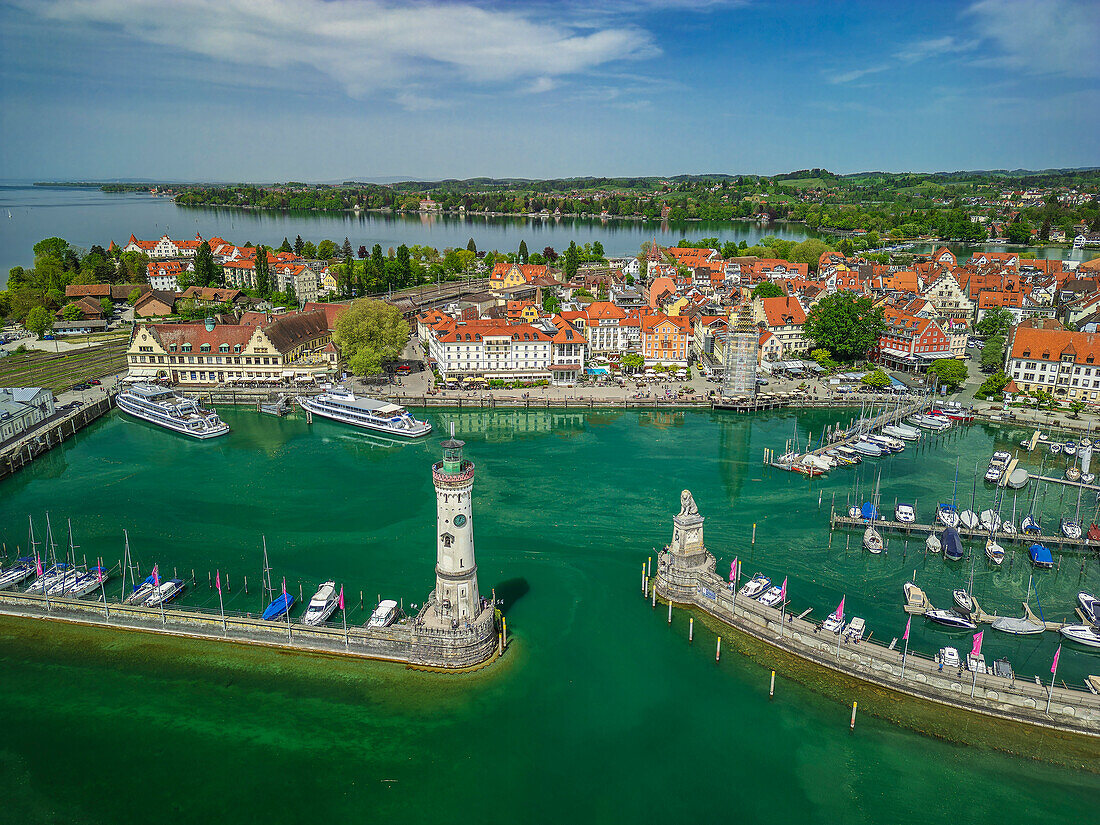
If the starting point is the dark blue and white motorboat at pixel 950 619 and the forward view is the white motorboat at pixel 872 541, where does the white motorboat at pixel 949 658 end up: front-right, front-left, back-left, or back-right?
back-left

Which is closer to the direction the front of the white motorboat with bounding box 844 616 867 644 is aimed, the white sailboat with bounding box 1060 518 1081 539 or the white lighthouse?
the white sailboat

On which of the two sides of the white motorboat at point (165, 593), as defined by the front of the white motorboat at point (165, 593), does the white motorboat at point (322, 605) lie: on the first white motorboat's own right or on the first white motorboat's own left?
on the first white motorboat's own right

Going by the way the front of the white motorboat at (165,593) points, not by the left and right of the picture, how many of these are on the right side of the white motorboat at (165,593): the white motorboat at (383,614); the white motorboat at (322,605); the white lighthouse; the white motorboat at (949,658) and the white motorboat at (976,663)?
5

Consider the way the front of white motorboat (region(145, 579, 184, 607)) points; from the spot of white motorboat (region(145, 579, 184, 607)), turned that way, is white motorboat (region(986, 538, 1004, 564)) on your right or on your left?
on your right

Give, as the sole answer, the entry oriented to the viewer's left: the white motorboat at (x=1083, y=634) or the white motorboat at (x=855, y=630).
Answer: the white motorboat at (x=1083, y=634)

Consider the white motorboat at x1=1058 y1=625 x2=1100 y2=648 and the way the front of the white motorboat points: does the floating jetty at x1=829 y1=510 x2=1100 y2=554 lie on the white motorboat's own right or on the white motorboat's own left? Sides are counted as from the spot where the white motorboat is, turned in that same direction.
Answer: on the white motorboat's own right

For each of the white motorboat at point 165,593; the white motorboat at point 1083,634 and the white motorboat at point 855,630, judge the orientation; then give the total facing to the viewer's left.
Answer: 1

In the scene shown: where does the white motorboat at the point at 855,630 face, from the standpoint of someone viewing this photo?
facing away from the viewer and to the right of the viewer

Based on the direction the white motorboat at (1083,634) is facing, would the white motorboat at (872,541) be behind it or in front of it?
in front

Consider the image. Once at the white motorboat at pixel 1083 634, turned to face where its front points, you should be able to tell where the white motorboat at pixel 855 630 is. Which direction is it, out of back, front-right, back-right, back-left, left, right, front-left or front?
front-left

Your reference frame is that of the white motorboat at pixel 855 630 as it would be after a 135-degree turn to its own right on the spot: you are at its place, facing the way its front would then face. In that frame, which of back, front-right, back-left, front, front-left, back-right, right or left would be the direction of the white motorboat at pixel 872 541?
back

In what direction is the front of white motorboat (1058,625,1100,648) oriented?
to the viewer's left
